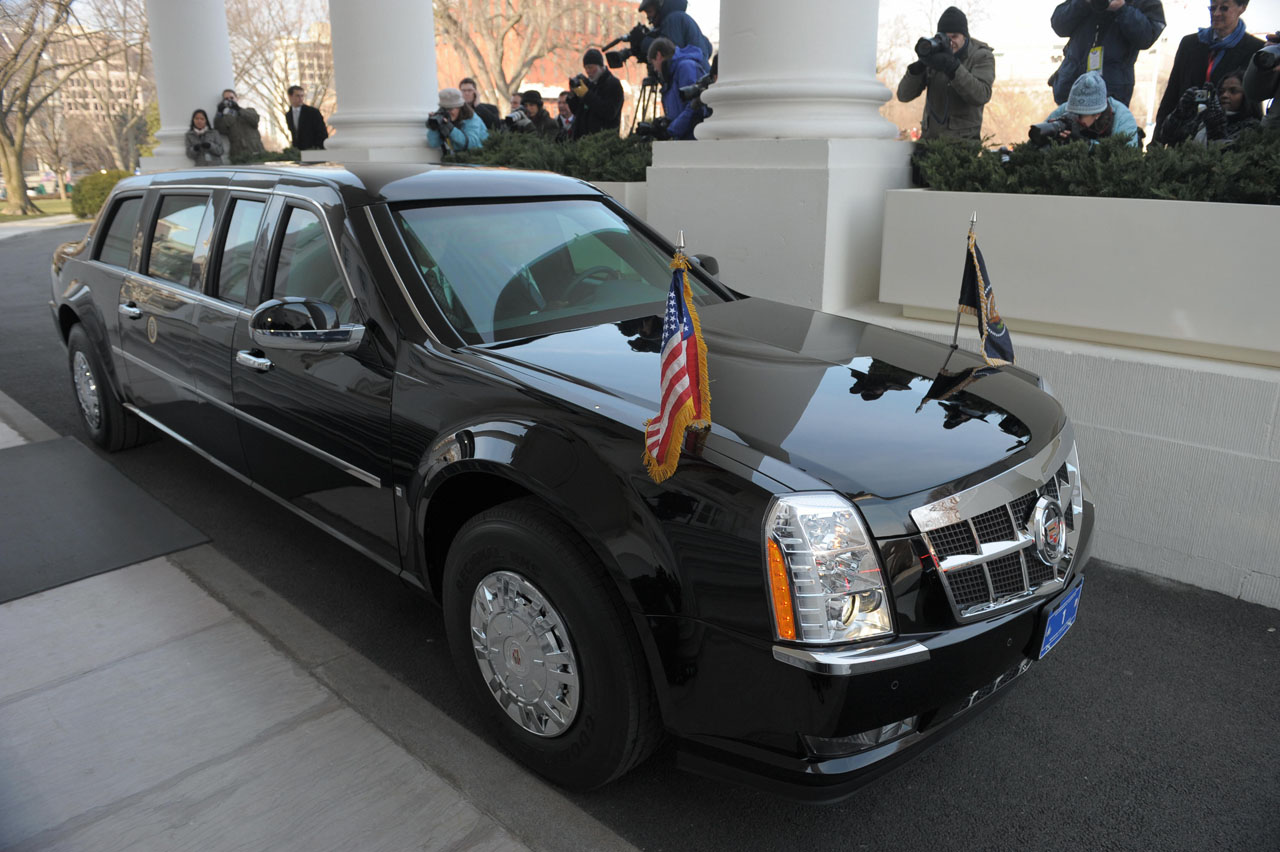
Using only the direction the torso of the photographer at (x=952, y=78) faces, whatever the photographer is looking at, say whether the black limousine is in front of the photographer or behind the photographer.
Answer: in front

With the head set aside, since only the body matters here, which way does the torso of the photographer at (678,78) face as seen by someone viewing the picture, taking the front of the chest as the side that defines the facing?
to the viewer's left

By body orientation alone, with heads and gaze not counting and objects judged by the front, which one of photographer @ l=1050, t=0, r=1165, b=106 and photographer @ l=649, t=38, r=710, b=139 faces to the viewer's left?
photographer @ l=649, t=38, r=710, b=139

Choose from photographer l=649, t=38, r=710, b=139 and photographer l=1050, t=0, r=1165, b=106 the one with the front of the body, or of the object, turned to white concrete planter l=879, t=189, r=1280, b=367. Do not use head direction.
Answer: photographer l=1050, t=0, r=1165, b=106

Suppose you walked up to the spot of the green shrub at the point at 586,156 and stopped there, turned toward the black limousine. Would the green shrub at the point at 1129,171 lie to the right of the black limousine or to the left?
left

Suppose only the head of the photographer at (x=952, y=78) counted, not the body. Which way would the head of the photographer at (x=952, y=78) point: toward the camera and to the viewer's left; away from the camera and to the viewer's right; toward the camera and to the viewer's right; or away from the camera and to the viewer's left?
toward the camera and to the viewer's left

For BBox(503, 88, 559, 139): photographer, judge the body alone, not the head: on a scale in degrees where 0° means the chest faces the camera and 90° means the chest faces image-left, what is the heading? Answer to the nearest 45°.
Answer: approximately 45°

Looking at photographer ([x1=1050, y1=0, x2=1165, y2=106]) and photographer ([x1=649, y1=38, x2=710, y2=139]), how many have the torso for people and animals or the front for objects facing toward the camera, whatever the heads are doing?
1

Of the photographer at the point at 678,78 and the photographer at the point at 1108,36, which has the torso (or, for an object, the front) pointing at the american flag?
the photographer at the point at 1108,36

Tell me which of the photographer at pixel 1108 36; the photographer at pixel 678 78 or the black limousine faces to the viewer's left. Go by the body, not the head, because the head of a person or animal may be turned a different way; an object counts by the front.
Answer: the photographer at pixel 678 78

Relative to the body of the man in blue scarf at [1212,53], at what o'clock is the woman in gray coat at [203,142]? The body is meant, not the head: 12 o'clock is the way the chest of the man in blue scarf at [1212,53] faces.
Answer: the woman in gray coat at [203,142] is roughly at 2 o'clock from the man in blue scarf at [1212,53].

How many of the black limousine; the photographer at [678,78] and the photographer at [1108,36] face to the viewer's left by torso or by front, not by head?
1

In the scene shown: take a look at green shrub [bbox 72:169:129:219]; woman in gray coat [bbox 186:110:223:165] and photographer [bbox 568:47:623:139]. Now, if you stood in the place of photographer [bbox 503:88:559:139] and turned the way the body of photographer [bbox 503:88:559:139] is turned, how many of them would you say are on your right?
2

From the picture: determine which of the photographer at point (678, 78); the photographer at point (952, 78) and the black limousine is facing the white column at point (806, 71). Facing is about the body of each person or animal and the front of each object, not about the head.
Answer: the photographer at point (952, 78)

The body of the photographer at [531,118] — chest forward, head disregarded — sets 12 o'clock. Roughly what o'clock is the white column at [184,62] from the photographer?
The white column is roughly at 3 o'clock from the photographer.

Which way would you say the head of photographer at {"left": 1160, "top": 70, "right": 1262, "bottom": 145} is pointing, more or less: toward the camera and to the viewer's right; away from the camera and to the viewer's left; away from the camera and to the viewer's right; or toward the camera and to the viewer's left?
toward the camera and to the viewer's left

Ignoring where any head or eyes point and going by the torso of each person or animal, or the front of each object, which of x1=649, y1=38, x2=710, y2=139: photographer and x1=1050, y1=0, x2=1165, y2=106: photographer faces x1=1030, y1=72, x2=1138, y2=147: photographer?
x1=1050, y1=0, x2=1165, y2=106: photographer
